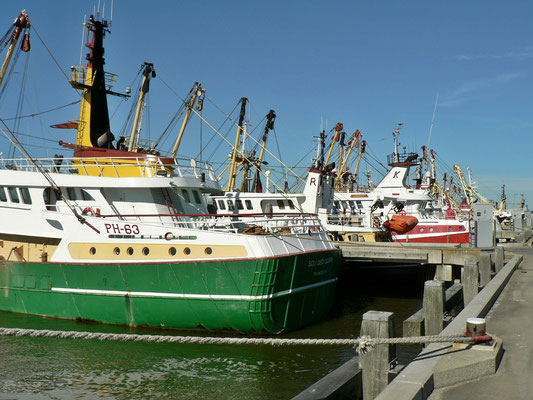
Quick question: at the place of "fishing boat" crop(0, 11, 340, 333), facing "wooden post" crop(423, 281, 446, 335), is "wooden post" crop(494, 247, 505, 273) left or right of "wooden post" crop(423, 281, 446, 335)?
left

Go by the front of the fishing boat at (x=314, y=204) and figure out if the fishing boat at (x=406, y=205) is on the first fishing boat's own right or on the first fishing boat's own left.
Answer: on the first fishing boat's own right
